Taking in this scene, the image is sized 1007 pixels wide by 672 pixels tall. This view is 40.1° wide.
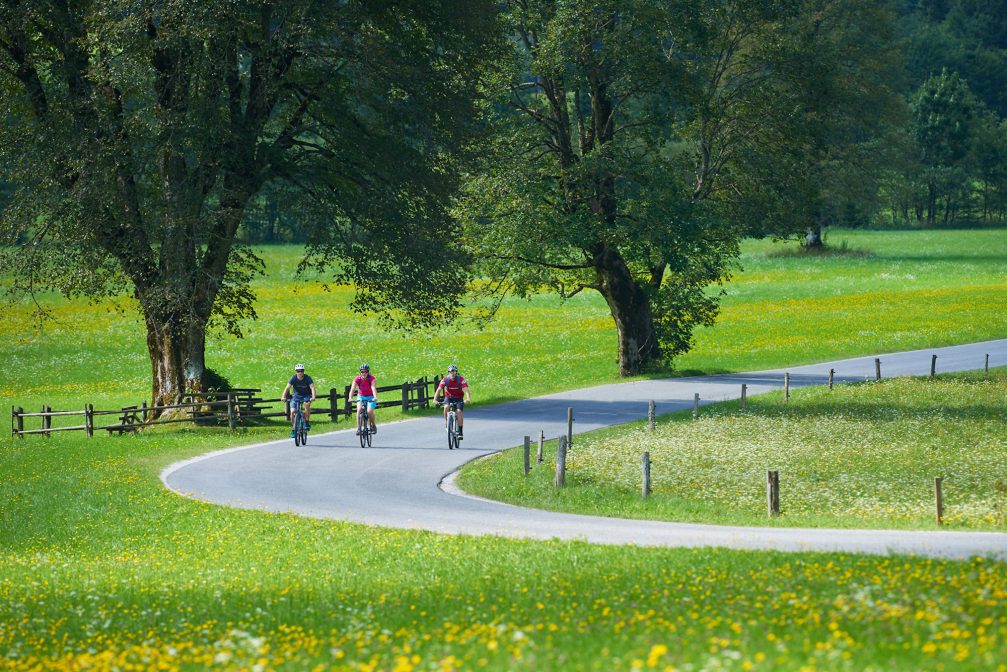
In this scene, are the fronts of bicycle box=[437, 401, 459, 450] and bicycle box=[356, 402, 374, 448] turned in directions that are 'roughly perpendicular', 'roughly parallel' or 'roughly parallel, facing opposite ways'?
roughly parallel

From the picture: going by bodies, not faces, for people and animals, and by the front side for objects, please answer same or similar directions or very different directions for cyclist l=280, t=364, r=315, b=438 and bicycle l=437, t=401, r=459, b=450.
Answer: same or similar directions

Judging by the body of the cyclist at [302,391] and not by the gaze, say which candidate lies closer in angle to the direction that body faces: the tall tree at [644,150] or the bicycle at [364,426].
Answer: the bicycle

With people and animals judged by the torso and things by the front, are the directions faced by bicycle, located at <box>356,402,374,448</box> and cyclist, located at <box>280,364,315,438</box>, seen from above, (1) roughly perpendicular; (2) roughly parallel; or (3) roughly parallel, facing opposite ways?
roughly parallel

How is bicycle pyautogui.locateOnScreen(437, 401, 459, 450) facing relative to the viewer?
toward the camera

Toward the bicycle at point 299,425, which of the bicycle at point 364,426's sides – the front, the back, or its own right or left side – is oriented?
right

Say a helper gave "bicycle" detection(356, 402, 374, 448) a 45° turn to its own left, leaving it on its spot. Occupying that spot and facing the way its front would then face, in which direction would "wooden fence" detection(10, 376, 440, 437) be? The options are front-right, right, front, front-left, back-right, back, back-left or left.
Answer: back

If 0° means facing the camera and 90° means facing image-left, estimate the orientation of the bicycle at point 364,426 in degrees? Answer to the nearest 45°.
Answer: approximately 0°

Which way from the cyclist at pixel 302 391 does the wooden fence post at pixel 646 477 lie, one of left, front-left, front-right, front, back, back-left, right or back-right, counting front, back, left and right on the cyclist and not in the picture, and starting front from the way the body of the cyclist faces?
front-left

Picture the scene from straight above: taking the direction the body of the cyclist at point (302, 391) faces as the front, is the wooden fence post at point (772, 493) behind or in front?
in front

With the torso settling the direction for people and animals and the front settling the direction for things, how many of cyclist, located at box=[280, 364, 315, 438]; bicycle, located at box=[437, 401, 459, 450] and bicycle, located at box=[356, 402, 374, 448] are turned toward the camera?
3

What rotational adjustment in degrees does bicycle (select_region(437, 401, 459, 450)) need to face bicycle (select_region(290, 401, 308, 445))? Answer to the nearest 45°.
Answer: approximately 90° to its right
